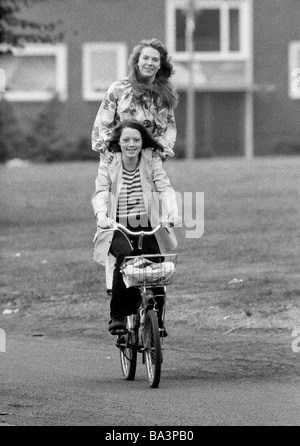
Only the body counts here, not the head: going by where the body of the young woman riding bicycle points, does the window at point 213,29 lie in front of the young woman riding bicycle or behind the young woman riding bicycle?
behind

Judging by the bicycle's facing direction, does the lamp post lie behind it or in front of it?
behind

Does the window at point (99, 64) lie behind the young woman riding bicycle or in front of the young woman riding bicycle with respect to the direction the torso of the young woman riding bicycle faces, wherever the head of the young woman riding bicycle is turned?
behind

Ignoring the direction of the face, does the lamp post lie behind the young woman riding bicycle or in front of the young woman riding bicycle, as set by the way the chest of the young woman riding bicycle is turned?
behind

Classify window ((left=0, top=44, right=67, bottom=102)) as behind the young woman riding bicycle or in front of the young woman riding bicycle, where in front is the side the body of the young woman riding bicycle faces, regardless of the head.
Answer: behind

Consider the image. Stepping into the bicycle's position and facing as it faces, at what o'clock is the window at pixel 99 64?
The window is roughly at 6 o'clock from the bicycle.

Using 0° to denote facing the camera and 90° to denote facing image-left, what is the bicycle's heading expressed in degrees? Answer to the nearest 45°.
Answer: approximately 0°

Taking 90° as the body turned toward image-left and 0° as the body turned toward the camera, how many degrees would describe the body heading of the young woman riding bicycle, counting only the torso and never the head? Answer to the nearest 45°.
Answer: approximately 0°

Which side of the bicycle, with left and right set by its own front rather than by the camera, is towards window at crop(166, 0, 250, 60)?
back

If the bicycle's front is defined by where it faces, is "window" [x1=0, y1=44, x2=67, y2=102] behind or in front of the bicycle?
behind
